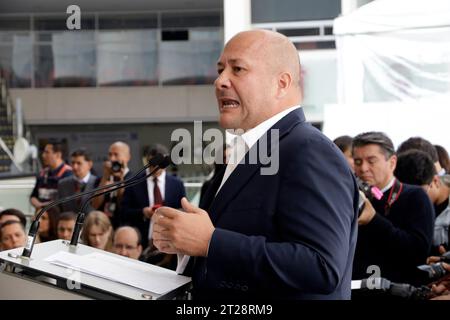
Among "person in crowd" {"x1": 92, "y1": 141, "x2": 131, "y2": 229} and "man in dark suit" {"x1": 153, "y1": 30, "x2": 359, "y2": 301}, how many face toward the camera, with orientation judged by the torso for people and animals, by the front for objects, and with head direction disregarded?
1

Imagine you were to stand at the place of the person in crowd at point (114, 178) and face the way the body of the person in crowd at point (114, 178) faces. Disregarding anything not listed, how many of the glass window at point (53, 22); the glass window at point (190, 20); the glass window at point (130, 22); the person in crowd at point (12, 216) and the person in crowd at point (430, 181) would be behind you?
3

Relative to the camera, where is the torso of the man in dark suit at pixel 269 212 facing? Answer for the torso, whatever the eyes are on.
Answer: to the viewer's left

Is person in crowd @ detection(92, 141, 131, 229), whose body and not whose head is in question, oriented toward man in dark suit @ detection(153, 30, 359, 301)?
yes

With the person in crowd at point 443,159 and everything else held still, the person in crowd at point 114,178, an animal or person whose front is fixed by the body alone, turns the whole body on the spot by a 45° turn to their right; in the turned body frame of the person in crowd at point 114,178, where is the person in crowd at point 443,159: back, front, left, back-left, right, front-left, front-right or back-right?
left

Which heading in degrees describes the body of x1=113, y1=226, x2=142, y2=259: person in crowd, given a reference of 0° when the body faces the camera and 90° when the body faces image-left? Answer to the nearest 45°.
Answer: approximately 45°

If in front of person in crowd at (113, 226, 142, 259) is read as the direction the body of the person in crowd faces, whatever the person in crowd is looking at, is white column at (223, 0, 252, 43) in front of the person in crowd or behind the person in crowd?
behind

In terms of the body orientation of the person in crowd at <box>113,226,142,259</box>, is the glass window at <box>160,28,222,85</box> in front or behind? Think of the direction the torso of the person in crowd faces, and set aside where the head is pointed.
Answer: behind

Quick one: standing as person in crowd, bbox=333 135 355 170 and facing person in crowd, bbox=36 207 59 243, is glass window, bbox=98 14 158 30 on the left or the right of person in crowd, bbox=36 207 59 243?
right
